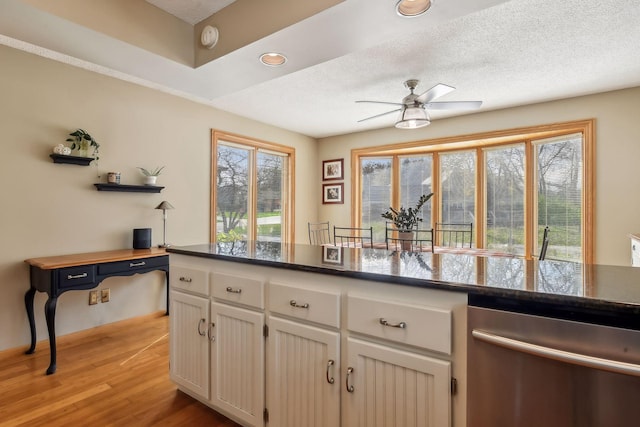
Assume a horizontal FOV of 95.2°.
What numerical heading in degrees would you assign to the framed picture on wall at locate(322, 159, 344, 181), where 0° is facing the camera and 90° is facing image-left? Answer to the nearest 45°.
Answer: approximately 45°

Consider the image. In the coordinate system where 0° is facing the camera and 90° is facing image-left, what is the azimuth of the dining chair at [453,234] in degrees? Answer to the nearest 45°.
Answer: approximately 0°

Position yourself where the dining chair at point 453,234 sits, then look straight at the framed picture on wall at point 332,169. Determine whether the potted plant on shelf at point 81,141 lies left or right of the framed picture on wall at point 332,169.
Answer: left

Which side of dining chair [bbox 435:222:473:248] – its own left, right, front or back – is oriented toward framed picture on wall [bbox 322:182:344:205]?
right

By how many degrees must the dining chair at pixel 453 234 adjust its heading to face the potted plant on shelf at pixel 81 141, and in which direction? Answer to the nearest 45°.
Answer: approximately 45° to its right

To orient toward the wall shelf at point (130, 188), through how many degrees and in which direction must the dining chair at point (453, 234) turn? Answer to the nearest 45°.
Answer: approximately 45° to its right

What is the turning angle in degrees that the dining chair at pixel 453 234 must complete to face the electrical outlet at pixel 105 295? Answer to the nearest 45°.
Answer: approximately 45° to its right
